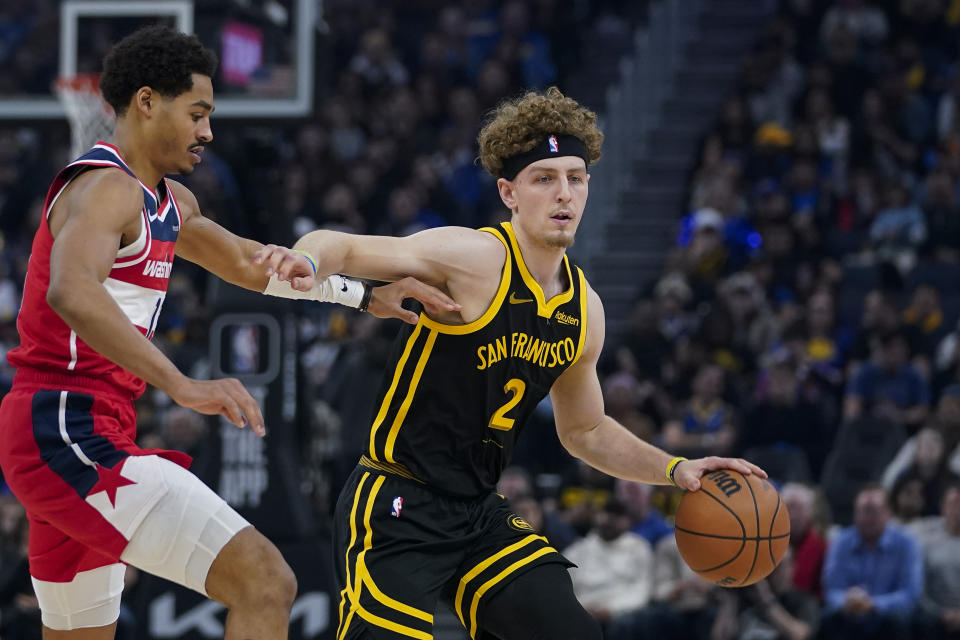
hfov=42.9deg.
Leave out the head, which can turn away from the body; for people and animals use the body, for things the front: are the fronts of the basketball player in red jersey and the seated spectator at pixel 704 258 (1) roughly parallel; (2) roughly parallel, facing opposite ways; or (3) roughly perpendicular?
roughly perpendicular

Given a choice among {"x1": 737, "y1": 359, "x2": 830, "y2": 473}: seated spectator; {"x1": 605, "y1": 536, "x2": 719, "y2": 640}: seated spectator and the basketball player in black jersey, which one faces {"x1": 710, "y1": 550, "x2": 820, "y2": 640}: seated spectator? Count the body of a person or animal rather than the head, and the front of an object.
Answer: {"x1": 737, "y1": 359, "x2": 830, "y2": 473}: seated spectator

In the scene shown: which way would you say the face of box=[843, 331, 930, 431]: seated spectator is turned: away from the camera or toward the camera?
toward the camera

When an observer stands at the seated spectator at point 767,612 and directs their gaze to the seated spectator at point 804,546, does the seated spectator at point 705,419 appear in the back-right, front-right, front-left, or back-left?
front-left

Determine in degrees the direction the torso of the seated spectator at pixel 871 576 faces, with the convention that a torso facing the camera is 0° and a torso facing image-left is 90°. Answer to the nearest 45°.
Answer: approximately 0°

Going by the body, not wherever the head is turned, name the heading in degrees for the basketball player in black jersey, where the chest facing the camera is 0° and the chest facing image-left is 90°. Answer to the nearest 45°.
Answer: approximately 315°

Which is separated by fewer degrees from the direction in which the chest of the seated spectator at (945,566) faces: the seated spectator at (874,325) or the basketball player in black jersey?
the basketball player in black jersey

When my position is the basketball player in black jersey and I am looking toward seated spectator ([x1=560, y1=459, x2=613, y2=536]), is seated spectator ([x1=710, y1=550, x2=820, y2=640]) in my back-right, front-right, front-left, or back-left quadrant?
front-right

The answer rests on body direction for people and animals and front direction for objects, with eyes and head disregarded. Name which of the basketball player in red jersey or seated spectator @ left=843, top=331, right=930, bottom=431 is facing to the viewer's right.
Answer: the basketball player in red jersey

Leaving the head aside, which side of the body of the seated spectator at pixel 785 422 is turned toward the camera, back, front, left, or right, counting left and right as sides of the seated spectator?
front

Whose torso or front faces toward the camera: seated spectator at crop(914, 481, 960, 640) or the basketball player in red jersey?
the seated spectator

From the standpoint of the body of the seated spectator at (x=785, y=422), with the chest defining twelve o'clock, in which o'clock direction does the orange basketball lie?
The orange basketball is roughly at 12 o'clock from the seated spectator.

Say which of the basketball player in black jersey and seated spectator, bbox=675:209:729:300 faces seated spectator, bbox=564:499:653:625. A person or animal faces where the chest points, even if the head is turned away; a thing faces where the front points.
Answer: seated spectator, bbox=675:209:729:300

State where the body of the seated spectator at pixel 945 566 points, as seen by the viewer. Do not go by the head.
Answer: toward the camera

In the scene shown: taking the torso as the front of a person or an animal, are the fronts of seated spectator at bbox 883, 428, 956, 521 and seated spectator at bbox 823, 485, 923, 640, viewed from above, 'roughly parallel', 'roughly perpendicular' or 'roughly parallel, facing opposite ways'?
roughly parallel

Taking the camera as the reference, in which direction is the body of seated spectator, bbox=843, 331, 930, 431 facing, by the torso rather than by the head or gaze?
toward the camera
